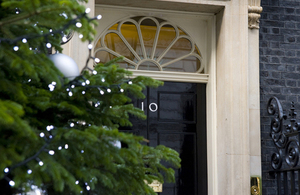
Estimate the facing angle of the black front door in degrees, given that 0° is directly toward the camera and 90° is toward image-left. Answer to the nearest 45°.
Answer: approximately 0°
